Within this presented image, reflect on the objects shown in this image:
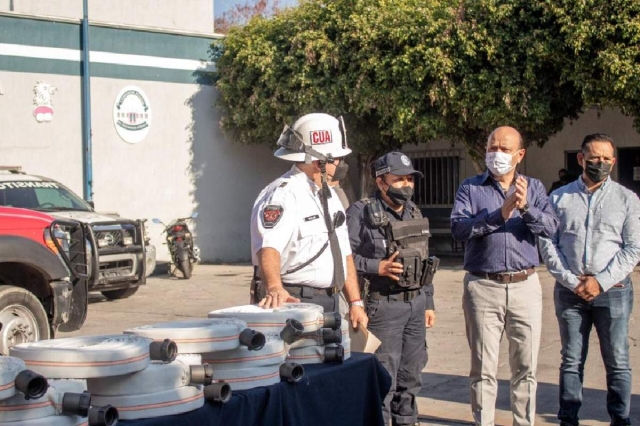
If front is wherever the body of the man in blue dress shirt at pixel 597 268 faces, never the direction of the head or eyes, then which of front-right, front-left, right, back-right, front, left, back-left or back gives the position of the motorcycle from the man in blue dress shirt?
back-right

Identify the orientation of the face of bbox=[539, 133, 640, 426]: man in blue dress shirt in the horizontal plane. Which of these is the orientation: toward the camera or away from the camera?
toward the camera

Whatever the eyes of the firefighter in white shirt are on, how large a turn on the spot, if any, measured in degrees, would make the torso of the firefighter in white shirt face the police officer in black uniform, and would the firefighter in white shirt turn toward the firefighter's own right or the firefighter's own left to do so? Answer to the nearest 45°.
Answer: approximately 90° to the firefighter's own left

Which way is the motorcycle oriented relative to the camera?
away from the camera

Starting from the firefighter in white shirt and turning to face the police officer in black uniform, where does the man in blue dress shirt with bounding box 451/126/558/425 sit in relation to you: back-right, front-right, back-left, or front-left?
front-right

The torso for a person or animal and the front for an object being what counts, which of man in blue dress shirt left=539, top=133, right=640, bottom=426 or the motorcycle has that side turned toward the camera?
the man in blue dress shirt

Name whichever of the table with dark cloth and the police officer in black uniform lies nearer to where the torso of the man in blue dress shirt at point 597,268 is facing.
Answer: the table with dark cloth

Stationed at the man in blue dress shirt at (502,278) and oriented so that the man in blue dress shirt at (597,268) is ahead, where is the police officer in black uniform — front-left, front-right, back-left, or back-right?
back-left

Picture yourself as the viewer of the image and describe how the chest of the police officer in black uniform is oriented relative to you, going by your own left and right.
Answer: facing the viewer and to the right of the viewer

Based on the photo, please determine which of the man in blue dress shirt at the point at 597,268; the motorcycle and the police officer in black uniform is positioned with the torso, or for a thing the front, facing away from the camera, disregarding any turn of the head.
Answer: the motorcycle

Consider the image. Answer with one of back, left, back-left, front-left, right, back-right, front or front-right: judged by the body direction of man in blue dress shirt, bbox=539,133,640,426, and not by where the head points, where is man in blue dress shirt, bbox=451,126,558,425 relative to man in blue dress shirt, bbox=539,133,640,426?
front-right

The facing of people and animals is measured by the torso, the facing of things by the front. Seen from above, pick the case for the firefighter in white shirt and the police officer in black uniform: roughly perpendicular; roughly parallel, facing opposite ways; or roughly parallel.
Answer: roughly parallel

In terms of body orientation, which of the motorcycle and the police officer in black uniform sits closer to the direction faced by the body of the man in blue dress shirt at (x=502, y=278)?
the police officer in black uniform

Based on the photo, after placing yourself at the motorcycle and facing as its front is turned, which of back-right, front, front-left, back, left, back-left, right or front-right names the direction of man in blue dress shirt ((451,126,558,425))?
back

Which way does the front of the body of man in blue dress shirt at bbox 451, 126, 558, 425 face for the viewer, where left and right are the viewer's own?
facing the viewer

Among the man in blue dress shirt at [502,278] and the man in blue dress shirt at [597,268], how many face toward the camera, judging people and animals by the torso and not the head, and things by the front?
2
